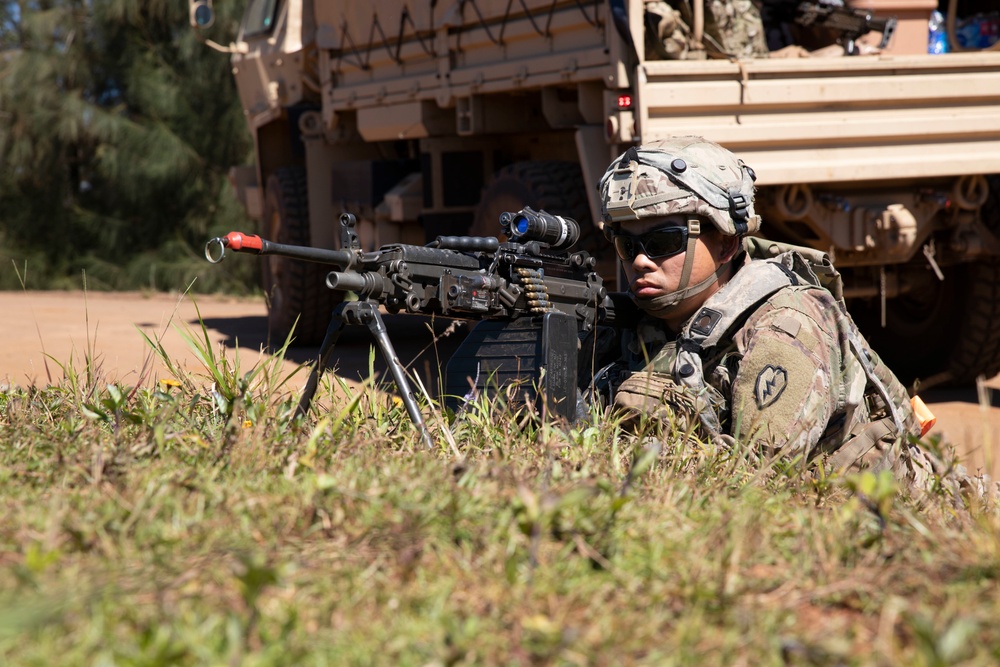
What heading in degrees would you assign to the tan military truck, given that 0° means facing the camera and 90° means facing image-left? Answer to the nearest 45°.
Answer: approximately 135°

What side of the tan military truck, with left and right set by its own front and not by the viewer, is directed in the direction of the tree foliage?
front

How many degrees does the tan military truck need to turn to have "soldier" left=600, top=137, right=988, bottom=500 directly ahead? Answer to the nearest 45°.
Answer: approximately 135° to its left

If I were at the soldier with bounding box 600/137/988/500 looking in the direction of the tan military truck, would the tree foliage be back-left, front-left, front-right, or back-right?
front-left

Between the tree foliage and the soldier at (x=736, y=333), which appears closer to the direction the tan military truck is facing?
the tree foliage
